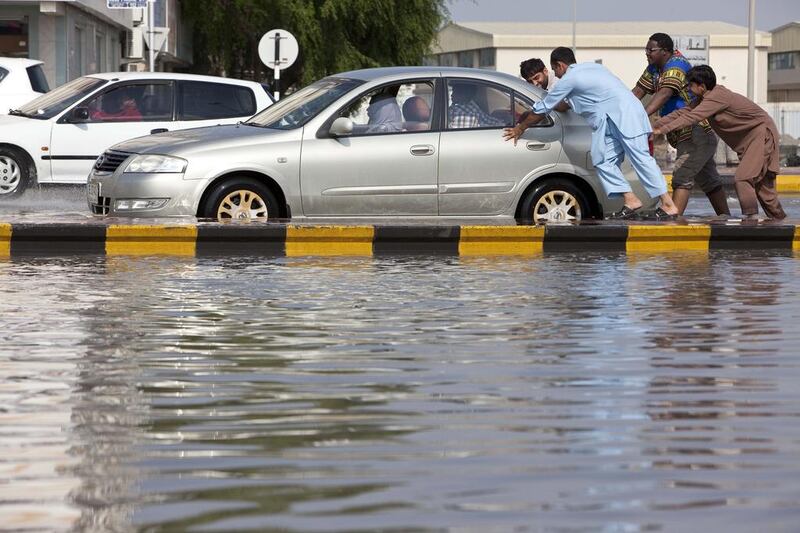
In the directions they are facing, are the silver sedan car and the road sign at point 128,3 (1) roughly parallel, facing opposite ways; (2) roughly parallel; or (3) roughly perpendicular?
roughly perpendicular

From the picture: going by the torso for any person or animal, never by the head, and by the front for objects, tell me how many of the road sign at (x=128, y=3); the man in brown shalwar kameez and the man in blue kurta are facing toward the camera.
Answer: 1

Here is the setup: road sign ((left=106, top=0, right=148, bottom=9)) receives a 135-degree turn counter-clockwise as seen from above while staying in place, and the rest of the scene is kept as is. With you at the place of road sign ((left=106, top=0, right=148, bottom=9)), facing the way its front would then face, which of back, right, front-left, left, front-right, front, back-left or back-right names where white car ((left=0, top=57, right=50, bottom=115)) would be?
back-left

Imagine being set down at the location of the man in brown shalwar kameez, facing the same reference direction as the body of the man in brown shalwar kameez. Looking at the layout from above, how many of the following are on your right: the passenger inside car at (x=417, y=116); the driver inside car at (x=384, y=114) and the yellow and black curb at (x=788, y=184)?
1

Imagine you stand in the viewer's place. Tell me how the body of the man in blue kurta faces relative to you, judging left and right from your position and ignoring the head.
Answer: facing to the left of the viewer

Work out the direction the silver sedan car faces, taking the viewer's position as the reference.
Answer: facing to the left of the viewer

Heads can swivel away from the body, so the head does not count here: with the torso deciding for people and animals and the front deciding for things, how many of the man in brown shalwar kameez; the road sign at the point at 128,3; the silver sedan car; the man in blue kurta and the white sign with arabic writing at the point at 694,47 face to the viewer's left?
3

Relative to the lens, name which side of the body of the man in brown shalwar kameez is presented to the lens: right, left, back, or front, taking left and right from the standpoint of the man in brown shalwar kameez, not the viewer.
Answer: left

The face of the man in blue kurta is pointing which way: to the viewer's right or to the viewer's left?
to the viewer's left

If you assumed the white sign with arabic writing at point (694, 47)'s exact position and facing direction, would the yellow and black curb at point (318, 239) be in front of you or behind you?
in front

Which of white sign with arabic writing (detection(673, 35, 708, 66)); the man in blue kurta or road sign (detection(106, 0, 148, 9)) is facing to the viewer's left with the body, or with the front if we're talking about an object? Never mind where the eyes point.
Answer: the man in blue kurta

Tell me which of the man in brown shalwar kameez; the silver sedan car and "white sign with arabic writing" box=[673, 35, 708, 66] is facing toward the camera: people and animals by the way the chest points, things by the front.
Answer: the white sign with arabic writing
